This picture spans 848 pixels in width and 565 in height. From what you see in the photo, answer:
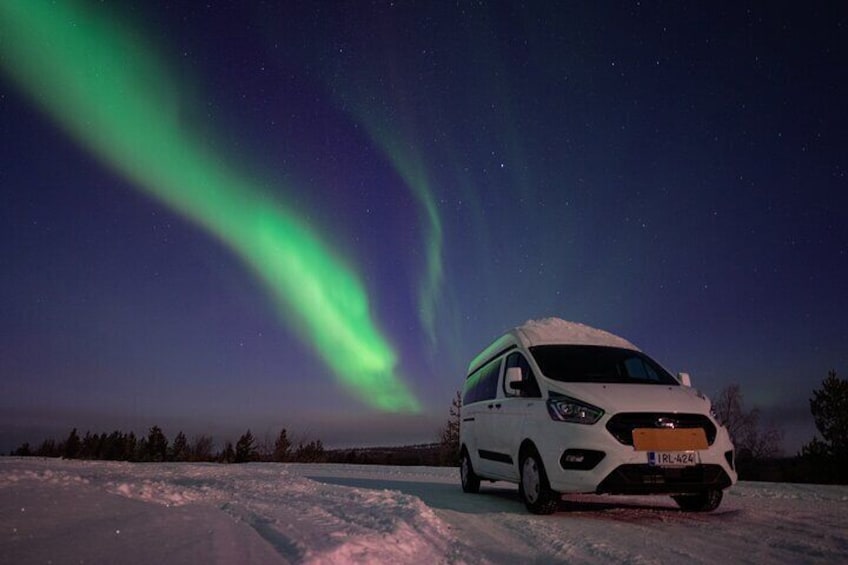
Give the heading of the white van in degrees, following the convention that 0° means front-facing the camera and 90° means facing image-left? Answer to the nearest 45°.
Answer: approximately 315°

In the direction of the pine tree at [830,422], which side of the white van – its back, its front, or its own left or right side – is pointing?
left

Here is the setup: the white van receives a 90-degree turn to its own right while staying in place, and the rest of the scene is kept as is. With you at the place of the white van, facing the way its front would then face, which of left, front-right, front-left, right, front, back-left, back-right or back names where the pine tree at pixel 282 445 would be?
right
